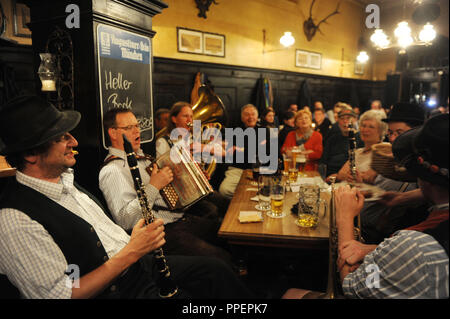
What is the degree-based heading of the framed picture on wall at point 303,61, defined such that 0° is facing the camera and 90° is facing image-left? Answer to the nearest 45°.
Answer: approximately 315°

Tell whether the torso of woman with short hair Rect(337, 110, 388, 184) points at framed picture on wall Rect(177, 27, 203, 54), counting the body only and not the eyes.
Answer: no

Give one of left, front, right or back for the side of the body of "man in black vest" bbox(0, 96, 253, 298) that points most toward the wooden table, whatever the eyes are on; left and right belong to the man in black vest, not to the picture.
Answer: front

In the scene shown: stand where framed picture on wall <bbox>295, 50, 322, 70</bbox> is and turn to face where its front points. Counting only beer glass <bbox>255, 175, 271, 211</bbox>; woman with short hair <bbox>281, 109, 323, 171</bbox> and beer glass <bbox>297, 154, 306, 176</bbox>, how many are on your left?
0

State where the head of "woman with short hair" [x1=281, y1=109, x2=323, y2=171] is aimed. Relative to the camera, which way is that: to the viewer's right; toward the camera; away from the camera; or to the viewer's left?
toward the camera

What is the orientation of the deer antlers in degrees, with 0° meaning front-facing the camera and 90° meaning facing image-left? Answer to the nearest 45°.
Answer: approximately 315°

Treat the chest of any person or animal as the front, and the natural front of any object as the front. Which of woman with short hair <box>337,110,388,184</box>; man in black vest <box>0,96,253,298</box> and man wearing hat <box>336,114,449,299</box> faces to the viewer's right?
the man in black vest

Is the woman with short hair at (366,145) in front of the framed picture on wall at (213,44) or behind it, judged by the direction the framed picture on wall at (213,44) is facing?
in front

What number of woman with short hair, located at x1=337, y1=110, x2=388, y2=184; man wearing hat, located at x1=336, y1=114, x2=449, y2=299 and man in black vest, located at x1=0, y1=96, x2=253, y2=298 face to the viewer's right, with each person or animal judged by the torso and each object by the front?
1

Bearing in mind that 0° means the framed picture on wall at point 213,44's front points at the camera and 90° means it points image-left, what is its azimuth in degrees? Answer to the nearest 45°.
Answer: approximately 315°

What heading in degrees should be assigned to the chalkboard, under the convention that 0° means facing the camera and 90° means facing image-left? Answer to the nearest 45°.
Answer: approximately 315°

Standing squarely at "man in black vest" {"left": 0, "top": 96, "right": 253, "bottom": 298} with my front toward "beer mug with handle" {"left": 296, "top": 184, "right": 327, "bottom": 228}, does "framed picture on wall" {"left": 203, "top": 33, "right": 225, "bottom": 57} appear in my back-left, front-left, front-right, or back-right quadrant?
front-left

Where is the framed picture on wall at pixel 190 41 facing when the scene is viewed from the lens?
facing the viewer and to the right of the viewer
